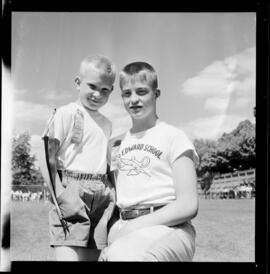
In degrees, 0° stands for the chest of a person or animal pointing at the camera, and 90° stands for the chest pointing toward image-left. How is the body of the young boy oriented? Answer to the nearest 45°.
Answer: approximately 315°

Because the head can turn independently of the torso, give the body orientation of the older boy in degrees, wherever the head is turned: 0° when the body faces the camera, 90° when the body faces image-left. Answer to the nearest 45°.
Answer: approximately 45°

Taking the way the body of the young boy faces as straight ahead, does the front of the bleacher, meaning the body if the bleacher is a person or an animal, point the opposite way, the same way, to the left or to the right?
to the right
